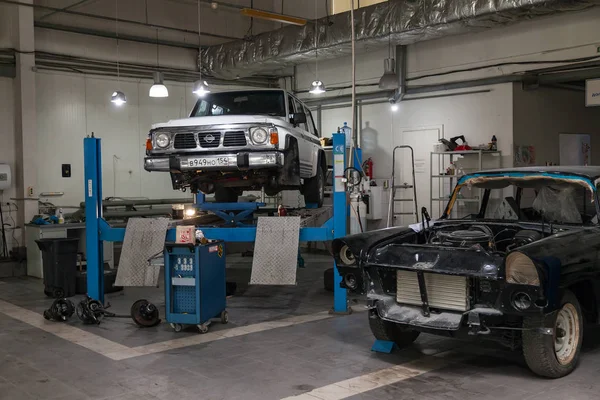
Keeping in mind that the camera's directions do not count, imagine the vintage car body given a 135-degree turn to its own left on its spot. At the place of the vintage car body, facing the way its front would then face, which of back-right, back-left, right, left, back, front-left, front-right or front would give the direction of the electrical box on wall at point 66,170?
back-left

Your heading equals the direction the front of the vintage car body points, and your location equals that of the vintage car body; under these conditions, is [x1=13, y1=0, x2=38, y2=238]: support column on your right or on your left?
on your right

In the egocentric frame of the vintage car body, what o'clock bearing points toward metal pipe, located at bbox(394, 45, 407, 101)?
The metal pipe is roughly at 4 o'clock from the vintage car body.

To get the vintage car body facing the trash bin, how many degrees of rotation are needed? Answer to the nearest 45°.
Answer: approximately 90° to its right

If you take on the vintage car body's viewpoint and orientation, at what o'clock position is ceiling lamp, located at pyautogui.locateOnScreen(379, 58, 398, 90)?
The ceiling lamp is roughly at 4 o'clock from the vintage car body.

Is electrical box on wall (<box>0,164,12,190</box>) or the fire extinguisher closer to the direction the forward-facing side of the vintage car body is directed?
the electrical box on wall

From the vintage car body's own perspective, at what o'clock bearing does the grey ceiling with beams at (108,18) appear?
The grey ceiling with beams is roughly at 3 o'clock from the vintage car body.

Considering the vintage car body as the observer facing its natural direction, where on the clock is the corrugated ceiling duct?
The corrugated ceiling duct is roughly at 4 o'clock from the vintage car body.

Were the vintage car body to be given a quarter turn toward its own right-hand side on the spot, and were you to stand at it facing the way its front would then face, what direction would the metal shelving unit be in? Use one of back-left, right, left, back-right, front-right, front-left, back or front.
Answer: front-right

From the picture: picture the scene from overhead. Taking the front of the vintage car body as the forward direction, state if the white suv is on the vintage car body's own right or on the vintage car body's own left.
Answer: on the vintage car body's own right

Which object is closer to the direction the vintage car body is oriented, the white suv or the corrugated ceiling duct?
the white suv

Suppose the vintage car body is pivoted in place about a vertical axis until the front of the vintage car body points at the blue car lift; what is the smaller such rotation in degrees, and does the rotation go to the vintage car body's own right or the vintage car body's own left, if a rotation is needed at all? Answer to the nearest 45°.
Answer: approximately 90° to the vintage car body's own right

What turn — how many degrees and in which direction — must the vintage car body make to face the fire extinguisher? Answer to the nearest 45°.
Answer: approximately 135° to its right
